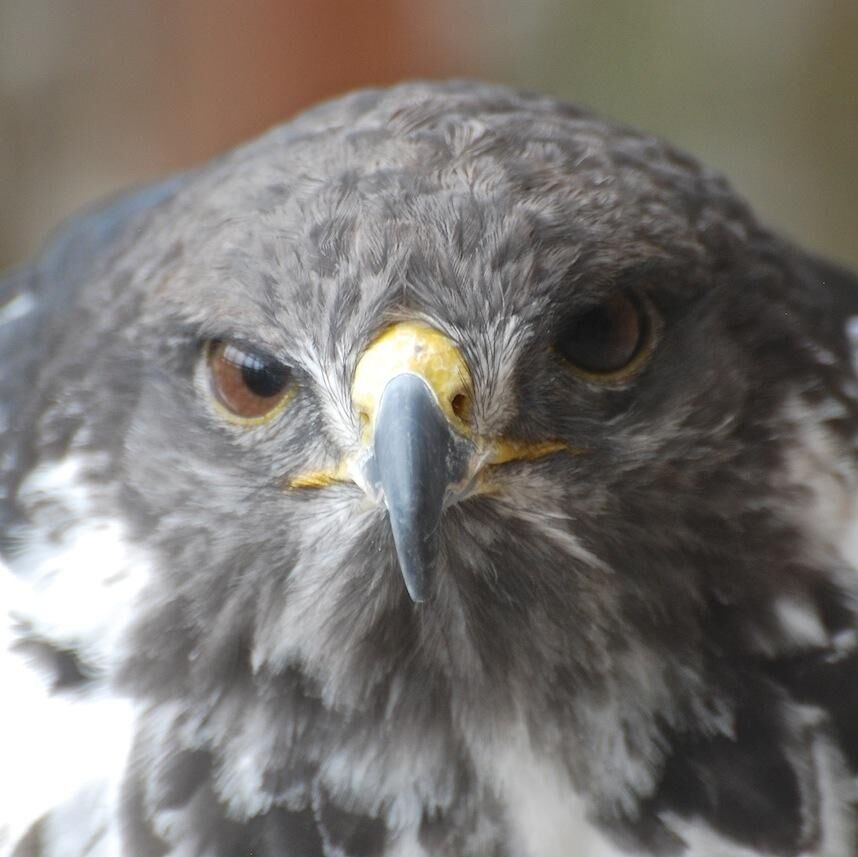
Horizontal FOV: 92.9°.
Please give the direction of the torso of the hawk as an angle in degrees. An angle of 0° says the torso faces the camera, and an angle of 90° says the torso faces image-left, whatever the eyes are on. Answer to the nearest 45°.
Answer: approximately 0°
